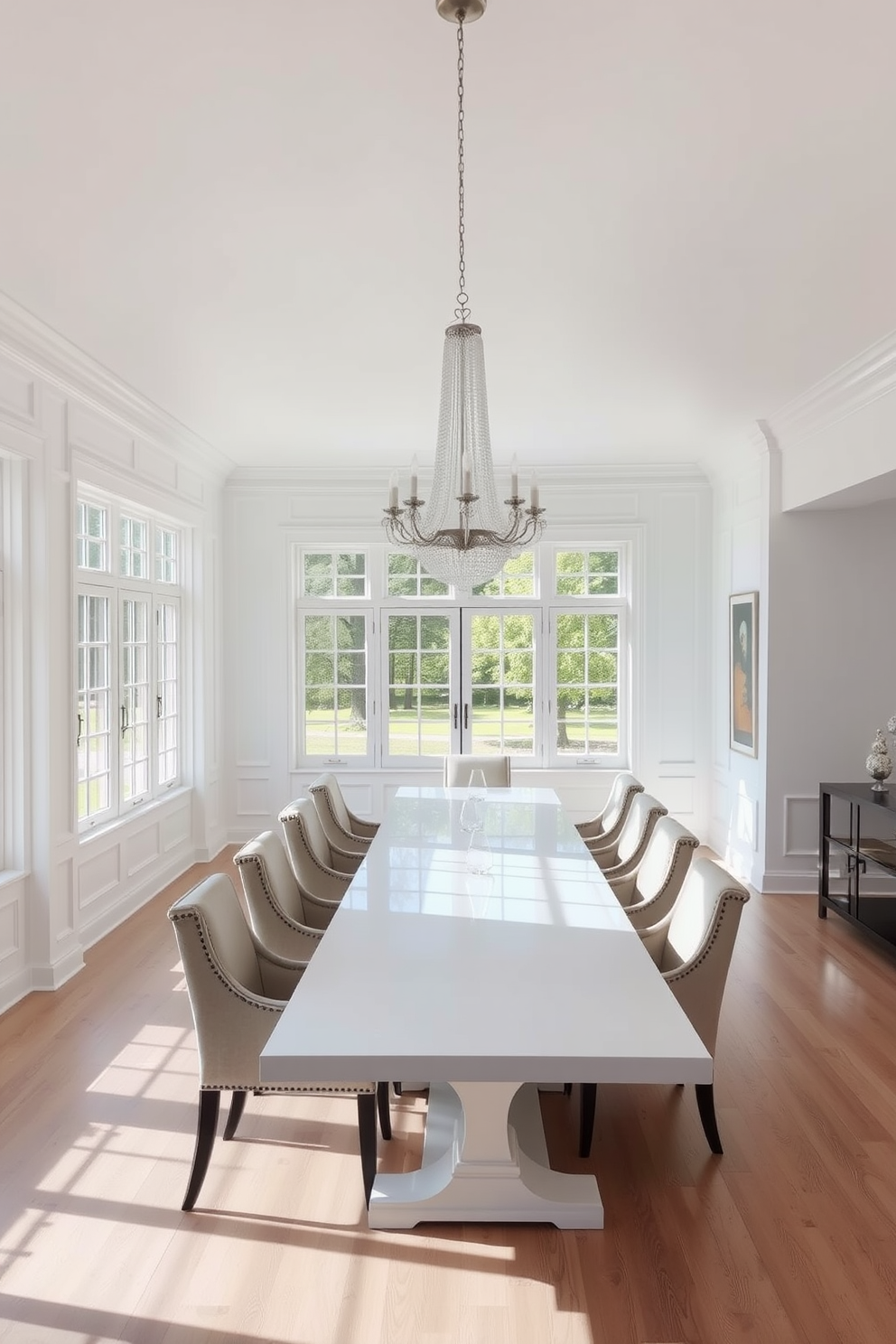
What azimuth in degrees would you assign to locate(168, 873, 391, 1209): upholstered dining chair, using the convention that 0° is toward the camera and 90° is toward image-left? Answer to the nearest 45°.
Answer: approximately 270°

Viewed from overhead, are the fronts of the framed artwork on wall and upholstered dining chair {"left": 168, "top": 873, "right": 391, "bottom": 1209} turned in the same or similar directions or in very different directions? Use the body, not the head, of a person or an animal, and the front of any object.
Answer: very different directions

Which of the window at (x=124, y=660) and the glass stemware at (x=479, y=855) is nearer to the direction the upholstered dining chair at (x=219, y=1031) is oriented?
the glass stemware

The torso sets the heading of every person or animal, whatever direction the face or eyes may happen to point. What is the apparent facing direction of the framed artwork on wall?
to the viewer's left

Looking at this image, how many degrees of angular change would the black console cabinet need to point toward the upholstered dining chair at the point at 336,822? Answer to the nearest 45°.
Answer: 0° — it already faces it

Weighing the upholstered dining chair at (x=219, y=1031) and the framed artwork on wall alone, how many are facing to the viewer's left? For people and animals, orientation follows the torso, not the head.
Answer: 1

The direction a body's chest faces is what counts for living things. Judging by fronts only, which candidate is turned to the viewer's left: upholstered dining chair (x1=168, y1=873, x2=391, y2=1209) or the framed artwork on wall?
the framed artwork on wall

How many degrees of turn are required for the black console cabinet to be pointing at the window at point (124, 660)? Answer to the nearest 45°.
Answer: approximately 45° to its right

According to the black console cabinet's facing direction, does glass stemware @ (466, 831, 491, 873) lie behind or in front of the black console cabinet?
in front

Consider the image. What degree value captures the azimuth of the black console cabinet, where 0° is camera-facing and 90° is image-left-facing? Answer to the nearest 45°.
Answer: approximately 45°

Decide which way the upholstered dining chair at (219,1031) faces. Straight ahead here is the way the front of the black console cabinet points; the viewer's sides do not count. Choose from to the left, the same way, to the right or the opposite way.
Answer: the opposite way

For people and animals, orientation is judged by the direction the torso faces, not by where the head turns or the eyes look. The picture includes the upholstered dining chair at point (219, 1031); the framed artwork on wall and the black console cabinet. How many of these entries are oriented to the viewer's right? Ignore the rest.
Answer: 1

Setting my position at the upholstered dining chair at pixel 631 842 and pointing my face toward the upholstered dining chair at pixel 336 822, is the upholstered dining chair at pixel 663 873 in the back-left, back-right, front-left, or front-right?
back-left
